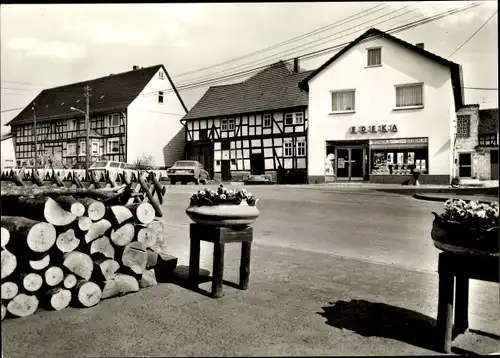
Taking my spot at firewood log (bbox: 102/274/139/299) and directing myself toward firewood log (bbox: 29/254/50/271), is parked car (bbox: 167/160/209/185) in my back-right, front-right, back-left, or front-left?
back-right

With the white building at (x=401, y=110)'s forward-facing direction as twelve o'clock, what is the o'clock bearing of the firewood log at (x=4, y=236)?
The firewood log is roughly at 1 o'clock from the white building.

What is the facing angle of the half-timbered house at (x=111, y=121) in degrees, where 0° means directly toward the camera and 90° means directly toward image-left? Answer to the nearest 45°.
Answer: approximately 45°

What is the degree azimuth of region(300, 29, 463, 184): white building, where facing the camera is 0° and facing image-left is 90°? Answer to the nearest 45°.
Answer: approximately 0°
